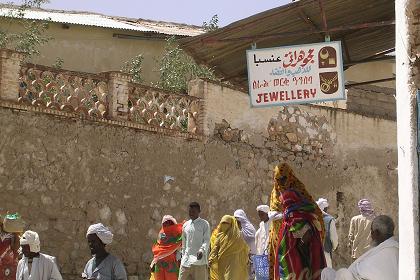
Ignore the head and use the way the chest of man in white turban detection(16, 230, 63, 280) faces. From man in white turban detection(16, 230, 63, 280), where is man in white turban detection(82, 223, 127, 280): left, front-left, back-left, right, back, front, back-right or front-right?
left

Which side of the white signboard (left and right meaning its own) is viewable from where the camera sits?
front

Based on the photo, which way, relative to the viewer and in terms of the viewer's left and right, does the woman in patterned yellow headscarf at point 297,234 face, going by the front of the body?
facing the viewer and to the left of the viewer

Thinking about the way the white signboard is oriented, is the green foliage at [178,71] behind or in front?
behind

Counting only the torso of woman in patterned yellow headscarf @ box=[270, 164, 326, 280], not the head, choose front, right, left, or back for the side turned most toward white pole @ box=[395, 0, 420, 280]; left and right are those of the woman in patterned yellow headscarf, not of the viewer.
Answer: left

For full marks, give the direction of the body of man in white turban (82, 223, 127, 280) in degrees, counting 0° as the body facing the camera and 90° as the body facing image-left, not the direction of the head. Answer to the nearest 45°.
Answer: approximately 45°

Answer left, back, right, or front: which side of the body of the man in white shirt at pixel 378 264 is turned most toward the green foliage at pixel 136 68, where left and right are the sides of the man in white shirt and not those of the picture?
front

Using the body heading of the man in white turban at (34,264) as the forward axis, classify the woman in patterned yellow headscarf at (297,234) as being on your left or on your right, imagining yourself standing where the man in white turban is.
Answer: on your left
